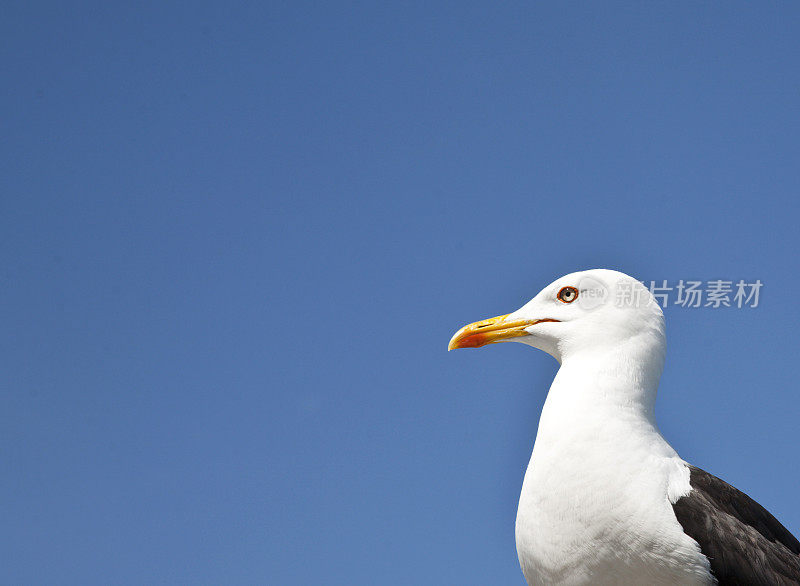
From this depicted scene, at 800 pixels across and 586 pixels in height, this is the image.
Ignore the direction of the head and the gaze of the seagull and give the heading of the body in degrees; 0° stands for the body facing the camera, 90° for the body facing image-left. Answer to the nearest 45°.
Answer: approximately 90°
